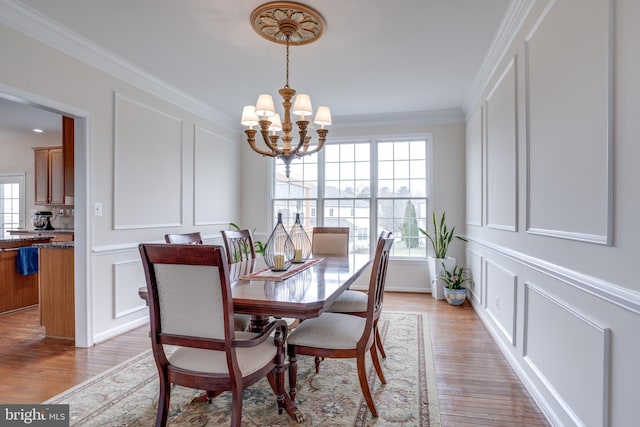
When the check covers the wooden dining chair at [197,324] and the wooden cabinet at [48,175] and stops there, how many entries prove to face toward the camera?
1

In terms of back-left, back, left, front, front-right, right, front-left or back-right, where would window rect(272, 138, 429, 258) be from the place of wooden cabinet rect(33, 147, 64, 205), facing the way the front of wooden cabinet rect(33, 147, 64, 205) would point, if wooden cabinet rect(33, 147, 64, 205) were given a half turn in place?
back-right

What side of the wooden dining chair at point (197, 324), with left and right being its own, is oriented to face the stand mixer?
left

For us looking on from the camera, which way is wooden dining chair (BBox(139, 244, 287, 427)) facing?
facing away from the viewer and to the right of the viewer

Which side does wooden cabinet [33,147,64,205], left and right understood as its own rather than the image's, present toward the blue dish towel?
front

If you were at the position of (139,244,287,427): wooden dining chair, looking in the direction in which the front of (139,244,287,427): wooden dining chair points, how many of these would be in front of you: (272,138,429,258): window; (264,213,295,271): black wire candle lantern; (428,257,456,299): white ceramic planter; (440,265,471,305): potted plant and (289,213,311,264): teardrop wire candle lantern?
5

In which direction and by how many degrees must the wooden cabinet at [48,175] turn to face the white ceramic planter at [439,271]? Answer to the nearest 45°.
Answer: approximately 45° to its left

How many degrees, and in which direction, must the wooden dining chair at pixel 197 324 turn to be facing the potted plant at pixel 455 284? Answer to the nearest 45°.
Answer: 0° — it already faces it

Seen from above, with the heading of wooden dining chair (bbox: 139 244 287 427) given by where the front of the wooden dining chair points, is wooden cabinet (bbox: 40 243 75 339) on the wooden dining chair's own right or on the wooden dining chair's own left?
on the wooden dining chair's own left

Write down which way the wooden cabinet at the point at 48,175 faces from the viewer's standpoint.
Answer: facing the viewer

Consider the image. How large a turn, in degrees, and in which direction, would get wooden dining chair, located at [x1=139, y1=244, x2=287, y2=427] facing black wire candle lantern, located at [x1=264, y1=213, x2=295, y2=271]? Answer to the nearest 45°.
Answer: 0° — it already faces it
